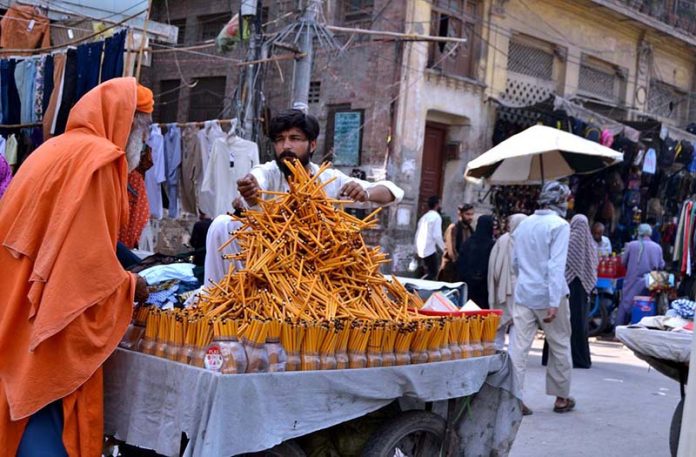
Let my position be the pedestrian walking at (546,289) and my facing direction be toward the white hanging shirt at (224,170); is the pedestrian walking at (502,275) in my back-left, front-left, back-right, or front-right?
front-right

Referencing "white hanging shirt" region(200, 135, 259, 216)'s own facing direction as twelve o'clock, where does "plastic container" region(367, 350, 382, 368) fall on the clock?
The plastic container is roughly at 12 o'clock from the white hanging shirt.

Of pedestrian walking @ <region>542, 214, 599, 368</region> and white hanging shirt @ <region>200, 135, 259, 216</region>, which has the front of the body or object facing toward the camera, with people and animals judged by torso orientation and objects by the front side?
the white hanging shirt

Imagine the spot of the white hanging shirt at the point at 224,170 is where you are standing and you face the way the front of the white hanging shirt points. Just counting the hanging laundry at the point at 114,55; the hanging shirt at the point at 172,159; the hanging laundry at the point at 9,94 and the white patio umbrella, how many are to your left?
1

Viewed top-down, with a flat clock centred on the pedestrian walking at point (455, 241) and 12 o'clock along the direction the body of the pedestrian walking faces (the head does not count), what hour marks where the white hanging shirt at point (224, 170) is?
The white hanging shirt is roughly at 3 o'clock from the pedestrian walking.

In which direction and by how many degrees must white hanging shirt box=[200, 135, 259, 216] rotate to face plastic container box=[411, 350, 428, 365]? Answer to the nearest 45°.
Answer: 0° — it already faces it

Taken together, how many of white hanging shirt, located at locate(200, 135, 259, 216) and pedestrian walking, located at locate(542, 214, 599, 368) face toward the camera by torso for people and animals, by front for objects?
1

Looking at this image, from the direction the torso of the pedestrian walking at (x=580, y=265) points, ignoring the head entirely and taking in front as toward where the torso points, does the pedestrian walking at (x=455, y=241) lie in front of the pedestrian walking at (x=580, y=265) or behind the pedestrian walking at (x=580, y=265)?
in front

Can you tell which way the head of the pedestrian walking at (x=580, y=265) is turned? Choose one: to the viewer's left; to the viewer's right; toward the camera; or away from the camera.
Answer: away from the camera

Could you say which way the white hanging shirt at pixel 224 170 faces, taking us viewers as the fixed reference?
facing the viewer

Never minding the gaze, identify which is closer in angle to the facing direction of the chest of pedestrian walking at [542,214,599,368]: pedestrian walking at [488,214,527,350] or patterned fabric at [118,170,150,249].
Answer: the pedestrian walking

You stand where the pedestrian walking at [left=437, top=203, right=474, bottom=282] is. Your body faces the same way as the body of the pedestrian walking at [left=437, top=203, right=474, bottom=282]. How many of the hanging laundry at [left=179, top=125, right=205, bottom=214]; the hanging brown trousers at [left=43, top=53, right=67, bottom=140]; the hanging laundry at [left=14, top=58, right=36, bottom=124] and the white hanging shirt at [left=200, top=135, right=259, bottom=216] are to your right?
4

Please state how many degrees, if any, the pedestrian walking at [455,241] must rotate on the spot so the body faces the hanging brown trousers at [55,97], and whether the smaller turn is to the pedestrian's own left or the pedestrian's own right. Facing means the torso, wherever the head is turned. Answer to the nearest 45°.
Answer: approximately 90° to the pedestrian's own right

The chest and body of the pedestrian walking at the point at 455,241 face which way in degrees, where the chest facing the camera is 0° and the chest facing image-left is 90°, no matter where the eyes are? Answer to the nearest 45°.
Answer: approximately 315°

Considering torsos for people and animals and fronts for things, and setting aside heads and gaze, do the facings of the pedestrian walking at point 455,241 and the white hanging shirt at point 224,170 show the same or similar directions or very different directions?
same or similar directions

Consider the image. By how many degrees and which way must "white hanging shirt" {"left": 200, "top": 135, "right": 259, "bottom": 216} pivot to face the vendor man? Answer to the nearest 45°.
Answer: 0° — it already faces them

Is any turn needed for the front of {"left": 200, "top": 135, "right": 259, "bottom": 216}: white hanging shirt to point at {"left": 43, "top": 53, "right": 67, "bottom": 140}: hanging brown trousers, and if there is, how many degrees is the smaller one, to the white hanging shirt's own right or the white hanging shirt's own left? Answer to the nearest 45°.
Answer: approximately 45° to the white hanging shirt's own right

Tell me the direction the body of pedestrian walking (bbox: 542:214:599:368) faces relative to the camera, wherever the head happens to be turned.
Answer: away from the camera

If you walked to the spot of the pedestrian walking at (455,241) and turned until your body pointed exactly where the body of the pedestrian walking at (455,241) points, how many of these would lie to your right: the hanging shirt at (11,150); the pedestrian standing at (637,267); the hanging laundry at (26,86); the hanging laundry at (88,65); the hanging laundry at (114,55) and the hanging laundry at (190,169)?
5
